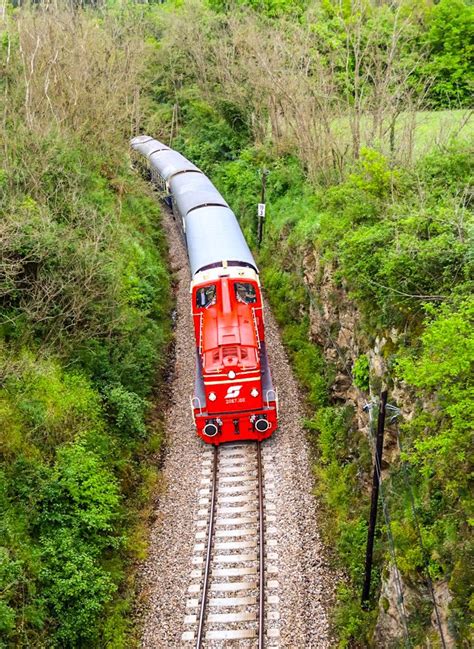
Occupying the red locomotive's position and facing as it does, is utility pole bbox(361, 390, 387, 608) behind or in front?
in front

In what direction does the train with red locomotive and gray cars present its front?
toward the camera
